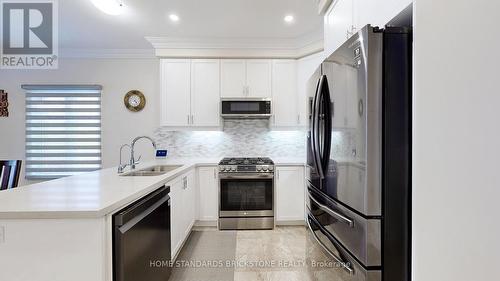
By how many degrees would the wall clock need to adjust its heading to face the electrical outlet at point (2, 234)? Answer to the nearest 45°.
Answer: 0° — it already faces it

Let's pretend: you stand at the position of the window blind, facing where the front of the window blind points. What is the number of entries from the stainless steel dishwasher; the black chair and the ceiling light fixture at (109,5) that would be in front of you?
3

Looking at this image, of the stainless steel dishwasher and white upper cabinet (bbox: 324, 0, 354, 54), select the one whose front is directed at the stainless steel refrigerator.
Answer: the stainless steel dishwasher

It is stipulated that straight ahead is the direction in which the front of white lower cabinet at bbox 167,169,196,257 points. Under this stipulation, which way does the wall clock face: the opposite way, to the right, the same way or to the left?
to the right

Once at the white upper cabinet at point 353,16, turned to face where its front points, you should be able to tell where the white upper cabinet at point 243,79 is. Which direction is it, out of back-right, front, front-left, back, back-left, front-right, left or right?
right

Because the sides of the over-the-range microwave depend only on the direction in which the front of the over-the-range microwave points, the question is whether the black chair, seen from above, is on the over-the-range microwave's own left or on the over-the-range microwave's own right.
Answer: on the over-the-range microwave's own right

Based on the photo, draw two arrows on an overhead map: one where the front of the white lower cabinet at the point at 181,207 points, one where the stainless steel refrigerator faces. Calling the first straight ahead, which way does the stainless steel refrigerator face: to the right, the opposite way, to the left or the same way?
the opposite way

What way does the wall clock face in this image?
toward the camera

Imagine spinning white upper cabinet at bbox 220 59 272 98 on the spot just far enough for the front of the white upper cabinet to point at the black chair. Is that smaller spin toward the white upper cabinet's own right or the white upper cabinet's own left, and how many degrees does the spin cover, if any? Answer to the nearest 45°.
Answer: approximately 45° to the white upper cabinet's own right

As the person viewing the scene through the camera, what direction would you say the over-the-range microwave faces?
facing the viewer

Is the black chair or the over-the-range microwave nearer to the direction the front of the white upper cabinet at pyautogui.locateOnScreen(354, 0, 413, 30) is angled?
the black chair

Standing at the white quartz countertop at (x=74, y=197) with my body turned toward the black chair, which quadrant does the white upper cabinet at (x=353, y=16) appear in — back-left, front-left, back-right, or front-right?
back-right

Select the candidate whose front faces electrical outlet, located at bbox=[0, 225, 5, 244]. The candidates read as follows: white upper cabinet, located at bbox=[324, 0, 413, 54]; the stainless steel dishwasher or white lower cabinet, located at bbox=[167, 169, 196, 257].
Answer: the white upper cabinet

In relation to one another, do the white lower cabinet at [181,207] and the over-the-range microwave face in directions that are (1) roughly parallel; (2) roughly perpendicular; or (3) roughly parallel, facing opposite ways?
roughly perpendicular

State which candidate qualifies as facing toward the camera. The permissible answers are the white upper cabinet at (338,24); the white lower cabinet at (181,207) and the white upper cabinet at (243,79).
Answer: the white upper cabinet at (243,79)

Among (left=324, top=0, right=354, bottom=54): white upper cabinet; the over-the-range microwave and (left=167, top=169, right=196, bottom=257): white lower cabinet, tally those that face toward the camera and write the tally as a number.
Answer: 1
